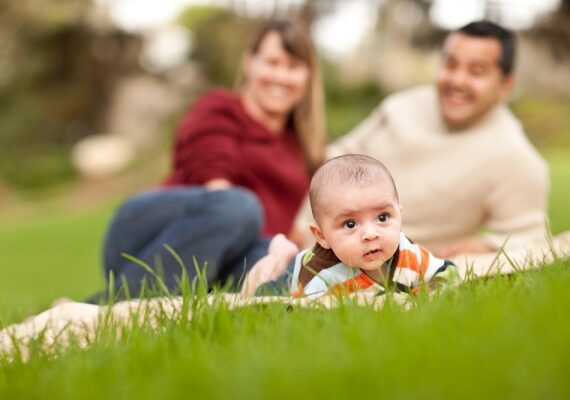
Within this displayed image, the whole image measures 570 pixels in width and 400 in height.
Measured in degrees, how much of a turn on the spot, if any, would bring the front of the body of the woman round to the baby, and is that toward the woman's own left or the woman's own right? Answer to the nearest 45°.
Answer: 0° — they already face them

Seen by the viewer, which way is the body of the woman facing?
toward the camera

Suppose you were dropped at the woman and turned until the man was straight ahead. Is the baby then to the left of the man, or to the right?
right

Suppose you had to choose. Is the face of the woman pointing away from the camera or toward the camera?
toward the camera

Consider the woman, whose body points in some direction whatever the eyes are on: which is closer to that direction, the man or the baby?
the baby

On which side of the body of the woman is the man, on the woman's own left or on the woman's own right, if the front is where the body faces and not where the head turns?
on the woman's own left

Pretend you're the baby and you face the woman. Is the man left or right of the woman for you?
right
